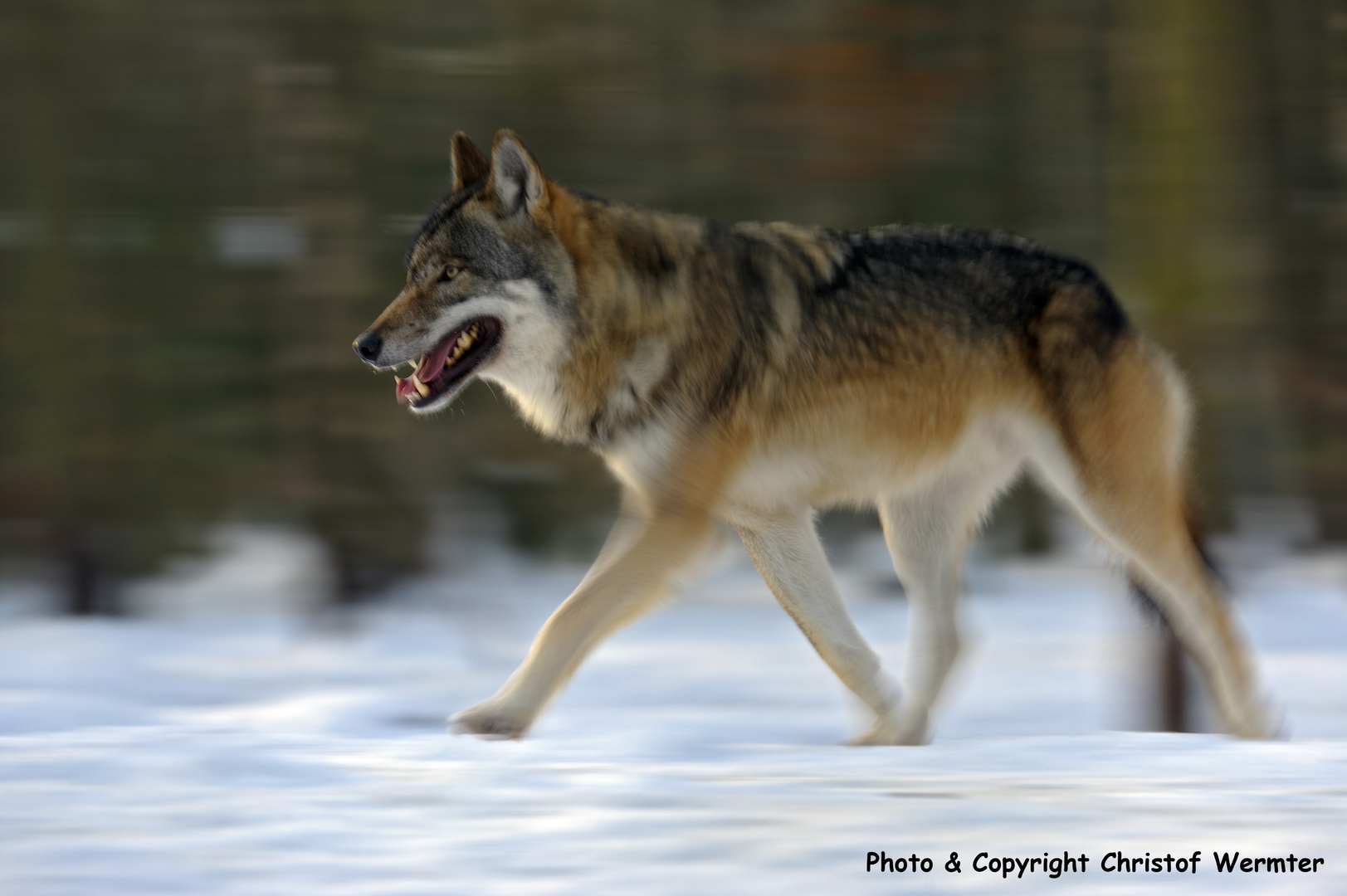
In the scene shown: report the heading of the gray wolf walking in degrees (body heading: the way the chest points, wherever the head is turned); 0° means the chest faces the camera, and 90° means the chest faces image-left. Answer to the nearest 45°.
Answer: approximately 90°
